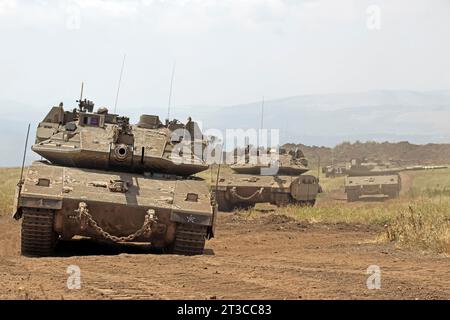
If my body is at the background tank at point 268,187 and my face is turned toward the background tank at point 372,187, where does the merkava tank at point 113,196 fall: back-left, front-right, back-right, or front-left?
back-right

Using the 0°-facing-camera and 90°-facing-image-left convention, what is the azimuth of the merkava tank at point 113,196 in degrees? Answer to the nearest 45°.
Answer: approximately 0°

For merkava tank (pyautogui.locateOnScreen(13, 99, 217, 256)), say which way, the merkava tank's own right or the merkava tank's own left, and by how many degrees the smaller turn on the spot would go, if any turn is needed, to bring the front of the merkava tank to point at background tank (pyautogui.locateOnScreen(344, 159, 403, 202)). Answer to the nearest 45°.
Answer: approximately 135° to the merkava tank's own left

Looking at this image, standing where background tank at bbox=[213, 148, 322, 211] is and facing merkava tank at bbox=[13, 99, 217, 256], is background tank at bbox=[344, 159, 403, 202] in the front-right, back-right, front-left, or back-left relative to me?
back-left
